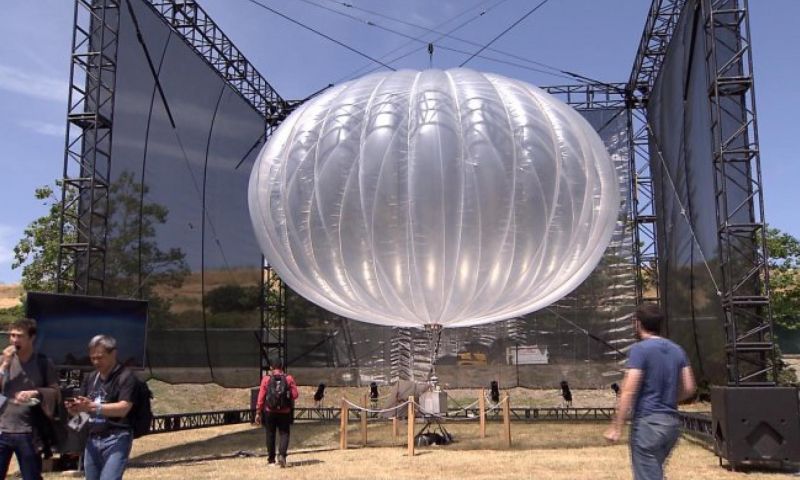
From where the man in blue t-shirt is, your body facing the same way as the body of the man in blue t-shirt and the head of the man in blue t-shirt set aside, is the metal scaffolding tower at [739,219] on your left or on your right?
on your right

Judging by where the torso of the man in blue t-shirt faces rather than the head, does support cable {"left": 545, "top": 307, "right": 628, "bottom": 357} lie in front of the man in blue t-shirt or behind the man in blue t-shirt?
in front

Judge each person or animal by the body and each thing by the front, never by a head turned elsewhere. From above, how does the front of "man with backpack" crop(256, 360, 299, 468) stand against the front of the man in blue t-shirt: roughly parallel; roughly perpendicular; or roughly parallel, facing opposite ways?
roughly parallel

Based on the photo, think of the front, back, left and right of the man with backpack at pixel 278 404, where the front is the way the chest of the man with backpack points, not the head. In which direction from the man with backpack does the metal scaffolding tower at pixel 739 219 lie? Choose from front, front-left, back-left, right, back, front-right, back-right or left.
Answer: right

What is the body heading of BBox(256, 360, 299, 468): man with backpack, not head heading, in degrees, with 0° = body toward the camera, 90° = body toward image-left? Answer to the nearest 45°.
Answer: approximately 180°

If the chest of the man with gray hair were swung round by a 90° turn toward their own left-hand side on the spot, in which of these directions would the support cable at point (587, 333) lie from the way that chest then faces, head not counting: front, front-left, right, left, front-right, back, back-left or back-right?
left

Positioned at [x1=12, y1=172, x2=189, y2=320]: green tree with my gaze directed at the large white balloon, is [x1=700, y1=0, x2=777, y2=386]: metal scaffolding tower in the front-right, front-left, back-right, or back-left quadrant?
front-left

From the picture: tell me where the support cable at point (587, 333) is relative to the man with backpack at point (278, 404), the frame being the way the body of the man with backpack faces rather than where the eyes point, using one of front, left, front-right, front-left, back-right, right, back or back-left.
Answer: front-right

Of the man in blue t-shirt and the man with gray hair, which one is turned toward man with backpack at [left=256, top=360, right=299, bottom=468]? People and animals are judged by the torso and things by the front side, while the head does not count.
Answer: the man in blue t-shirt

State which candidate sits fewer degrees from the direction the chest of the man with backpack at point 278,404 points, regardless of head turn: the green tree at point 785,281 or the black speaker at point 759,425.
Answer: the green tree

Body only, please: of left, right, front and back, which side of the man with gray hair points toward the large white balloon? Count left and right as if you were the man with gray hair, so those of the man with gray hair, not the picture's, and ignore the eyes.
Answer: back

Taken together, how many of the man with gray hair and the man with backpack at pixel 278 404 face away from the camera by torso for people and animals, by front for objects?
1

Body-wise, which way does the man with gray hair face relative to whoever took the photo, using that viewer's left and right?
facing the viewer and to the left of the viewer
